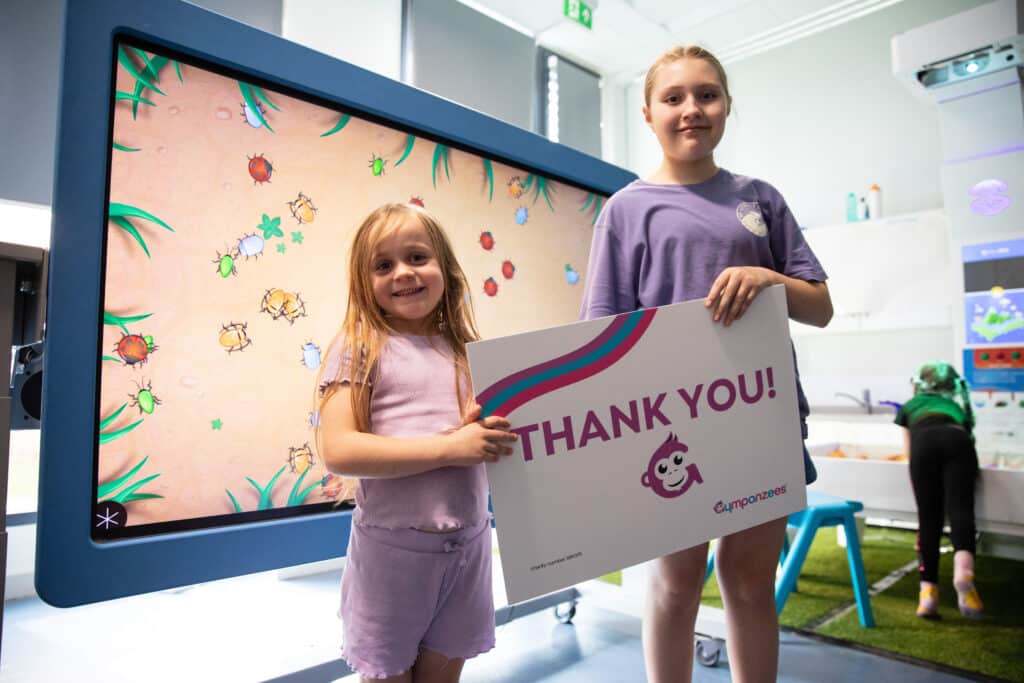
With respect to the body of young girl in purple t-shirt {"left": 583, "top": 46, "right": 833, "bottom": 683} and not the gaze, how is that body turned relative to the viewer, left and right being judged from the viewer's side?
facing the viewer

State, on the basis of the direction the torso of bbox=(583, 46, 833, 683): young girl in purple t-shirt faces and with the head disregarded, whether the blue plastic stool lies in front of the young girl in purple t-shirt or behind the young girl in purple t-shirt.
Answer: behind

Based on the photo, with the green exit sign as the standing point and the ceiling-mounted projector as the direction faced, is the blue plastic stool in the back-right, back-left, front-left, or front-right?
front-right

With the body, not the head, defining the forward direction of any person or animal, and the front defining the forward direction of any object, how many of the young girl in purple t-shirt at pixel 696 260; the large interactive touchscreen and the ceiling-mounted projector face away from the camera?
0

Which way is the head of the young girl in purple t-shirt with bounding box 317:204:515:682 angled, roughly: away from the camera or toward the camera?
toward the camera

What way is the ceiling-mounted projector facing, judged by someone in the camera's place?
facing the viewer and to the left of the viewer

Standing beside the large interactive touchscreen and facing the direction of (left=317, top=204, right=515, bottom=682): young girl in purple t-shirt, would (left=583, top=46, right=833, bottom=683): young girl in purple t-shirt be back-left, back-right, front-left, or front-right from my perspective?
front-left

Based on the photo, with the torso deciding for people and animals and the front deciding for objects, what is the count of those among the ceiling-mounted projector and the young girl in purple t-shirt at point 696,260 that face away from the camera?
0

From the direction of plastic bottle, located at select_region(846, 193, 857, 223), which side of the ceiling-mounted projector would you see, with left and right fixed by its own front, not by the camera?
right

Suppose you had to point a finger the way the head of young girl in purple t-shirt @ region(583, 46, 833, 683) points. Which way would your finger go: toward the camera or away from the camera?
toward the camera

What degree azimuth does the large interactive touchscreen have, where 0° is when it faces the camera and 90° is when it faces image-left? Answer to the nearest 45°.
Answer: approximately 315°

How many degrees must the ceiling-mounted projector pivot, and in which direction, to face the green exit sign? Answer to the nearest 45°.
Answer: approximately 45° to its right

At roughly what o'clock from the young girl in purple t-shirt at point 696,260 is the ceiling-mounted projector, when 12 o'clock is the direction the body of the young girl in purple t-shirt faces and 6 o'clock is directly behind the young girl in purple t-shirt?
The ceiling-mounted projector is roughly at 7 o'clock from the young girl in purple t-shirt.
